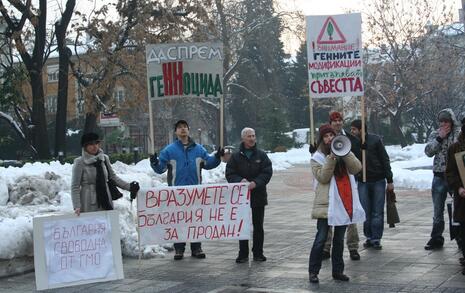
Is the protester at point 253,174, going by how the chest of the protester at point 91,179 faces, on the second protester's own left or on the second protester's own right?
on the second protester's own left

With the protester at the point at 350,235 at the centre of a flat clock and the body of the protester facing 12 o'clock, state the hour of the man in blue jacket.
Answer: The man in blue jacket is roughly at 3 o'clock from the protester.

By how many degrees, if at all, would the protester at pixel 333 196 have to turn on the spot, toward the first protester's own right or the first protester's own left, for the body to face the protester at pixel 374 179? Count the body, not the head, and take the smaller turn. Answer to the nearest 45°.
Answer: approximately 135° to the first protester's own left

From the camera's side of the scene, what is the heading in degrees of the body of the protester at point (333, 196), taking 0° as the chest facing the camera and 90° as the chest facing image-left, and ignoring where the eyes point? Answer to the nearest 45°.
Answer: approximately 315°

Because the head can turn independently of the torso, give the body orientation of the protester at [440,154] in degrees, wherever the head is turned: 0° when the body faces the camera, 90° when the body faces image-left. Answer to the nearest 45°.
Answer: approximately 45°

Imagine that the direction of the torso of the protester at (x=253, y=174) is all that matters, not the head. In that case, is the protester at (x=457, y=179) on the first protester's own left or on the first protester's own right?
on the first protester's own left

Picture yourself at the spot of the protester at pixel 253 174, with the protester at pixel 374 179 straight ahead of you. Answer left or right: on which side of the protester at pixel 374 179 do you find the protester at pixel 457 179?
right

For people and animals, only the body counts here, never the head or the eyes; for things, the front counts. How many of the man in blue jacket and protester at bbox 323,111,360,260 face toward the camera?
2
